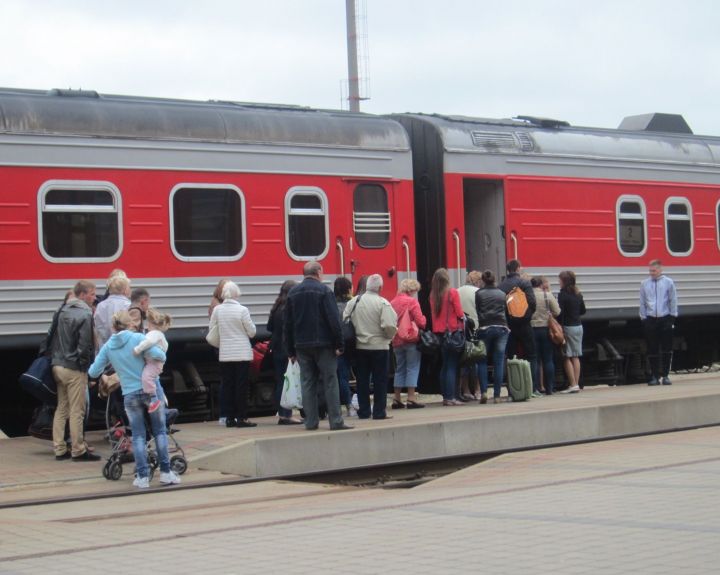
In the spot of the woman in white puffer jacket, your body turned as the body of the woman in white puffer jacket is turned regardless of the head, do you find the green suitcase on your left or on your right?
on your right

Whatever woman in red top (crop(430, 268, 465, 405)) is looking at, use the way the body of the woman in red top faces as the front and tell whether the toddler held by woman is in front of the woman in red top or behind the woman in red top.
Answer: behind

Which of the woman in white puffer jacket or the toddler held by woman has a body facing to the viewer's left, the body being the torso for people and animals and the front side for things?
the toddler held by woman

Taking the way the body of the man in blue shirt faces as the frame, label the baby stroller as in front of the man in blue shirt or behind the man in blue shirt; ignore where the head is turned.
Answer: in front

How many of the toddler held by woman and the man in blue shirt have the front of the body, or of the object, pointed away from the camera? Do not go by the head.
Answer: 0

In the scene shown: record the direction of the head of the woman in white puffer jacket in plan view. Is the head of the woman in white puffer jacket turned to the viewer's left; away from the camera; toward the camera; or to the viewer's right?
away from the camera

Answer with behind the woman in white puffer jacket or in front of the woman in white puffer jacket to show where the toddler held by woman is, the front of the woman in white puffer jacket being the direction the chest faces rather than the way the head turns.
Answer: behind

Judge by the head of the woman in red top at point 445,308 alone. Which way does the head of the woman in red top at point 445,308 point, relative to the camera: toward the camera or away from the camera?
away from the camera

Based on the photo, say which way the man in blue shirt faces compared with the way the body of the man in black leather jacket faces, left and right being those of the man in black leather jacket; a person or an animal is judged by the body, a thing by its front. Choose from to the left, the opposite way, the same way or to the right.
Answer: the opposite way

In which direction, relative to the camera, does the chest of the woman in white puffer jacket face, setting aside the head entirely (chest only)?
away from the camera

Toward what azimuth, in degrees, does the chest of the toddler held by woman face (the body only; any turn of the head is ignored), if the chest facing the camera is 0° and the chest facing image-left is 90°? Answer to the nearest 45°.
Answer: approximately 90°

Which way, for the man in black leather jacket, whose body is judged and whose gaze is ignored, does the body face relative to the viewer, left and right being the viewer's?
facing away from the viewer and to the right of the viewer

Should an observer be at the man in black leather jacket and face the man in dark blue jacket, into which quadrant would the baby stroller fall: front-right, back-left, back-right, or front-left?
front-right

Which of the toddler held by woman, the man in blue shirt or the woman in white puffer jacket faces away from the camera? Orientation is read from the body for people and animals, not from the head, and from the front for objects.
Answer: the woman in white puffer jacket

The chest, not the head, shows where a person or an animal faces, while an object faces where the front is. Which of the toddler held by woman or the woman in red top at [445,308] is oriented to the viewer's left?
the toddler held by woman

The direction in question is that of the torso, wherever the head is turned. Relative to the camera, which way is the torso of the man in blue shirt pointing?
toward the camera

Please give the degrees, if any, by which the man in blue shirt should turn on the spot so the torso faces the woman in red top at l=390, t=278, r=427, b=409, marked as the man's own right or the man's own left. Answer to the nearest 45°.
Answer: approximately 45° to the man's own right
